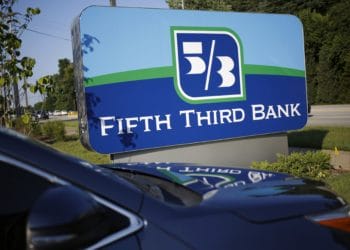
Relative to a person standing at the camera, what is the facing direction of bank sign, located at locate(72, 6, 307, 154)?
facing the viewer and to the right of the viewer

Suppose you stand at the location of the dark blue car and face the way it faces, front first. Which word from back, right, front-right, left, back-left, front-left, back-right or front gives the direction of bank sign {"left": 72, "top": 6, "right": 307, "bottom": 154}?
left

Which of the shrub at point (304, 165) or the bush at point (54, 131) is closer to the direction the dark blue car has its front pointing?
the shrub

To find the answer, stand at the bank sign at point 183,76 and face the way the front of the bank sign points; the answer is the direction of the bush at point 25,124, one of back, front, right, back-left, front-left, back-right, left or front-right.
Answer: right

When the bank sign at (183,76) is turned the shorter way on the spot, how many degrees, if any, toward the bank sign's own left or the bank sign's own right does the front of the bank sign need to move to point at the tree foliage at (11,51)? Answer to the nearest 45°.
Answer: approximately 90° to the bank sign's own right

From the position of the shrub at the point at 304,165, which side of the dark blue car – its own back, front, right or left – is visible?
left

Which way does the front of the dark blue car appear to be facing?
to the viewer's right

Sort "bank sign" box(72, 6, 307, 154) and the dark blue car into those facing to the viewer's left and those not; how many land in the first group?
0

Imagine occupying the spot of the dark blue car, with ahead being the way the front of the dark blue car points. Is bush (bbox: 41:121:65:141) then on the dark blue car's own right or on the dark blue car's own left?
on the dark blue car's own left

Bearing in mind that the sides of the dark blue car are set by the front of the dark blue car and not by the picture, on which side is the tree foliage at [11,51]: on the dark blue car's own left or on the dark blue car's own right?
on the dark blue car's own left

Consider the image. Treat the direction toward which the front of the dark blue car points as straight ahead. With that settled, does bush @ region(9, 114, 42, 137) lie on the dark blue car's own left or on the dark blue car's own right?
on the dark blue car's own left
